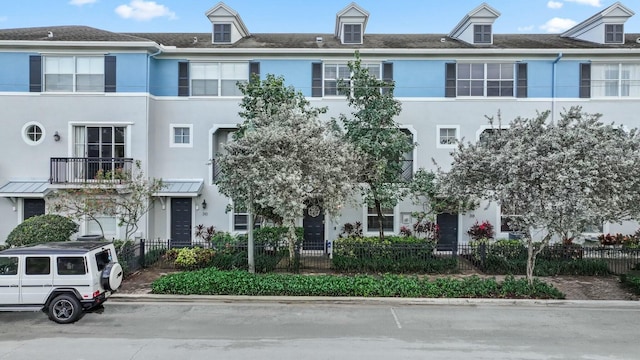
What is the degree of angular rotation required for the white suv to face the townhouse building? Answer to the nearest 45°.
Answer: approximately 90° to its right

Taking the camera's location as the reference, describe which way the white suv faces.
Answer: facing away from the viewer and to the left of the viewer

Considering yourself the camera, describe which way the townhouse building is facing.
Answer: facing the viewer

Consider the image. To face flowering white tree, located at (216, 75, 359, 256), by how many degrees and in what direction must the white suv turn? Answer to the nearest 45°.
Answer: approximately 135° to its right

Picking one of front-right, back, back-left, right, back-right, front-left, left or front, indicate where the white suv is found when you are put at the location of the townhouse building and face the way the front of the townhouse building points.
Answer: front

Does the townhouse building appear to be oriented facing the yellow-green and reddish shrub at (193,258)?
yes

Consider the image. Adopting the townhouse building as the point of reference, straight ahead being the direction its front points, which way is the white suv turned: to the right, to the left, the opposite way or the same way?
to the right

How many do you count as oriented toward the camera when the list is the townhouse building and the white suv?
1

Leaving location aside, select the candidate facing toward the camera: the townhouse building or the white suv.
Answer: the townhouse building

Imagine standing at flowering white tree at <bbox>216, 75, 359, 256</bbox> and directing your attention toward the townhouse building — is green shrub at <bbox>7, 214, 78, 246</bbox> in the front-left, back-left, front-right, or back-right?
front-left

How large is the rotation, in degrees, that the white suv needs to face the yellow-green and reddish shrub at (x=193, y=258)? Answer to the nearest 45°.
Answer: approximately 90° to its right

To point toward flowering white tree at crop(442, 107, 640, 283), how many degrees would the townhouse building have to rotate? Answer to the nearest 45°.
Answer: approximately 45° to its left
